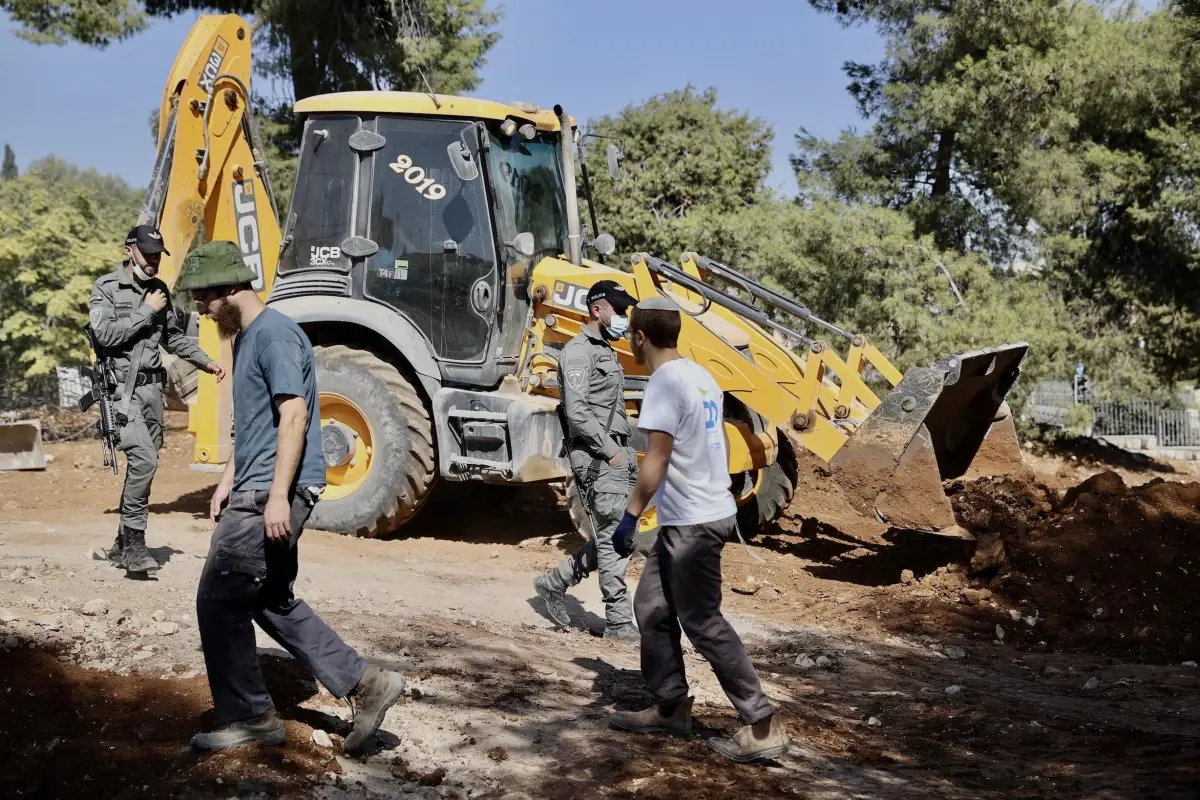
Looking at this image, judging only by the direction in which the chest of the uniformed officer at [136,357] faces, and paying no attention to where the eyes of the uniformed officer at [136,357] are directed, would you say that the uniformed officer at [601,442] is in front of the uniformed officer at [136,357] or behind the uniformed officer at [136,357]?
in front

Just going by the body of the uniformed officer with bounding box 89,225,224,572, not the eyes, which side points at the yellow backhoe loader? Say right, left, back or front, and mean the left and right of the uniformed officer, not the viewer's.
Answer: left

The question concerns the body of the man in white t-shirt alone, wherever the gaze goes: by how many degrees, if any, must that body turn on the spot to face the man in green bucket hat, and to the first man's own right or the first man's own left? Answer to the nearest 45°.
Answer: approximately 45° to the first man's own left

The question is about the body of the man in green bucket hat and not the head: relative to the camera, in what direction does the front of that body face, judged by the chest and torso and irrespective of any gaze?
to the viewer's left

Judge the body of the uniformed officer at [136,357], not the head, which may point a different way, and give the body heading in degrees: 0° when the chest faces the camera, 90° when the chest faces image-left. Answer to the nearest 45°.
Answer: approximately 315°

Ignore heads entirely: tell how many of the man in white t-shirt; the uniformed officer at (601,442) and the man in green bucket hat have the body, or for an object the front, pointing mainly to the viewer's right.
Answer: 1

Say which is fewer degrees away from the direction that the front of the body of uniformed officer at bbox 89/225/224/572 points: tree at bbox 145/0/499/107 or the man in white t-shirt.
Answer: the man in white t-shirt
